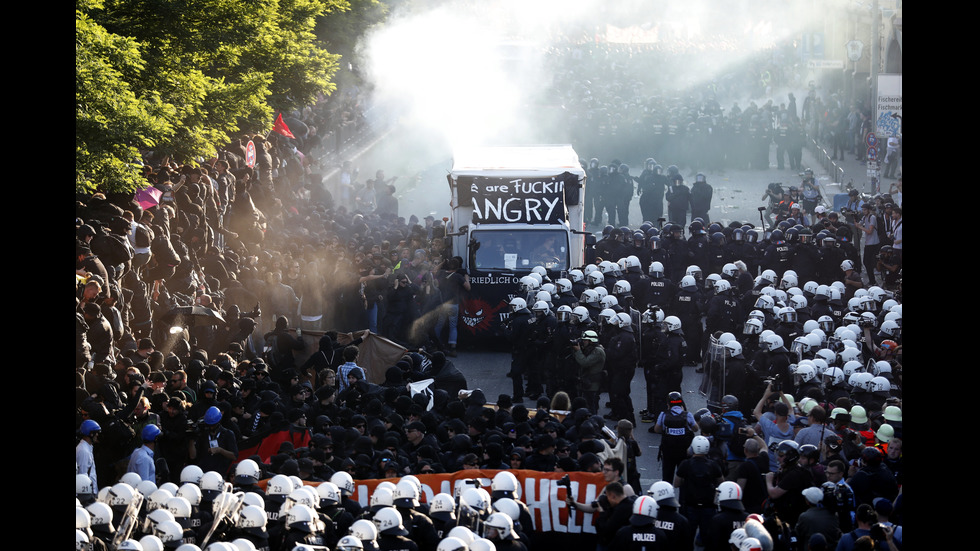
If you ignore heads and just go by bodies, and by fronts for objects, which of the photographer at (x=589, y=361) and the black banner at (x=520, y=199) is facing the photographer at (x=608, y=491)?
the black banner

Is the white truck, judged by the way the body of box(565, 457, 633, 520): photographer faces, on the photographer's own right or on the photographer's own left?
on the photographer's own right

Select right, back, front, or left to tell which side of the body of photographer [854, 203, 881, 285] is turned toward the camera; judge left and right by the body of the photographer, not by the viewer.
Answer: left

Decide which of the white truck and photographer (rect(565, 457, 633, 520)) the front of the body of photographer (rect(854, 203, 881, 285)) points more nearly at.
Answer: the white truck

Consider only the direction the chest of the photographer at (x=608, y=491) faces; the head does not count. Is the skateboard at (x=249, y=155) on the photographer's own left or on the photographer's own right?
on the photographer's own right

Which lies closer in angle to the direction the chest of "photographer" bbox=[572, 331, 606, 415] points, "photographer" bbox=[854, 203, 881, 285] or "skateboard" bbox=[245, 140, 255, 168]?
the skateboard

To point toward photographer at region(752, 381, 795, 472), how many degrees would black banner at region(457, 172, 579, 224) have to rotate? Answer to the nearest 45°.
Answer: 0° — it already faces them

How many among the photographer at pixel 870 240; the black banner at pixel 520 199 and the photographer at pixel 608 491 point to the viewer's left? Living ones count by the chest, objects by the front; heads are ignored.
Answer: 2

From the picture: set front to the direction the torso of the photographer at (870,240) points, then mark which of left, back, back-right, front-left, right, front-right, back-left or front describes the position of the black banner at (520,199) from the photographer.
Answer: front-left

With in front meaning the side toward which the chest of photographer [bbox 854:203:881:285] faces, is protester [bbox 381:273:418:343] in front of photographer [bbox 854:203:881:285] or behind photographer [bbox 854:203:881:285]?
in front

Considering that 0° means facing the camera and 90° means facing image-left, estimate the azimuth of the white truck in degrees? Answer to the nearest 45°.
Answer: approximately 0°

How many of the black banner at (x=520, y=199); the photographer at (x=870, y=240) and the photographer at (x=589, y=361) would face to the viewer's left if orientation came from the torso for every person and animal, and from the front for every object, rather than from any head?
2

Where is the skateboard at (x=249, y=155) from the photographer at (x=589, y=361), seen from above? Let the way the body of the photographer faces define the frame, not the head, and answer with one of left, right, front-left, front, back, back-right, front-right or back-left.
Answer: front-right

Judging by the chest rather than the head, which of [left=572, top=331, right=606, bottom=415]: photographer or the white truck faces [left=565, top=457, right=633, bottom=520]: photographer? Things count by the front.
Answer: the white truck

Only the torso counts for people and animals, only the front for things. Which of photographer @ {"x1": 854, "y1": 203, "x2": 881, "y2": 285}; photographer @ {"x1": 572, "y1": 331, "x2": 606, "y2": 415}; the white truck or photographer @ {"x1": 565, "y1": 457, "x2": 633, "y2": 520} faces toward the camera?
the white truck

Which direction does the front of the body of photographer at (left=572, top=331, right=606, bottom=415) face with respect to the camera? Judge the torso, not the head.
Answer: to the viewer's left

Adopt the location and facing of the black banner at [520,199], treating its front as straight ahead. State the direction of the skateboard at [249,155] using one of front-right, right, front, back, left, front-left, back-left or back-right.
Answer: back-right

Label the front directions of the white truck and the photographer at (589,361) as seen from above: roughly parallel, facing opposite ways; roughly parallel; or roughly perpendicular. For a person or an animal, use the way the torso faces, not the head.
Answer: roughly perpendicular

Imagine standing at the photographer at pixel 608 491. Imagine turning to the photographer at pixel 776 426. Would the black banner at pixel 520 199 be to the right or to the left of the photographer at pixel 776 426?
left
